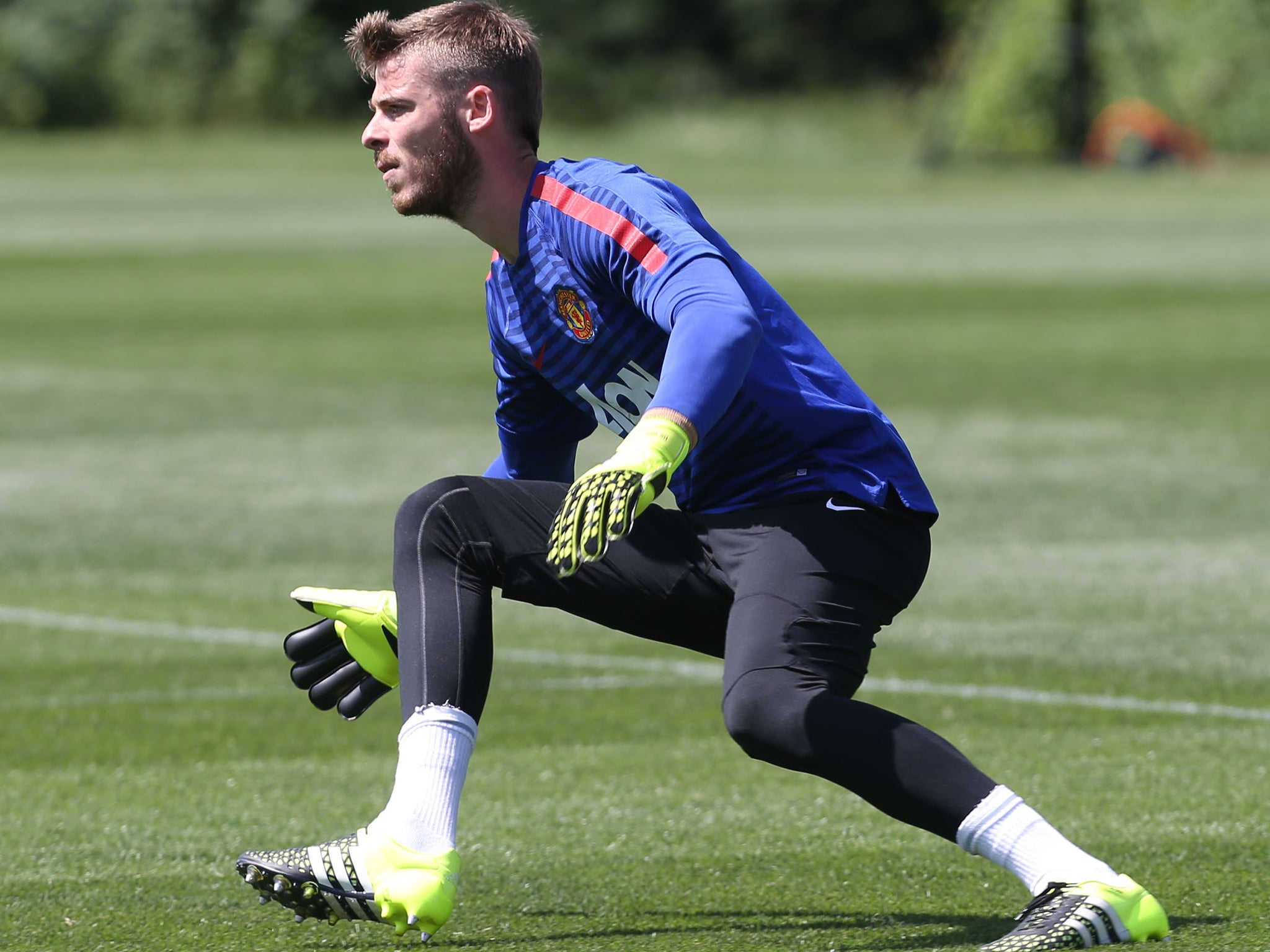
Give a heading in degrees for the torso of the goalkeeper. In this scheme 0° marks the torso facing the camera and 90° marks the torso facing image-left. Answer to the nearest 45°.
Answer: approximately 90°

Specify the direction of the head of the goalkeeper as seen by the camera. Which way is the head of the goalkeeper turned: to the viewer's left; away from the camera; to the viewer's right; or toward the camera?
to the viewer's left
